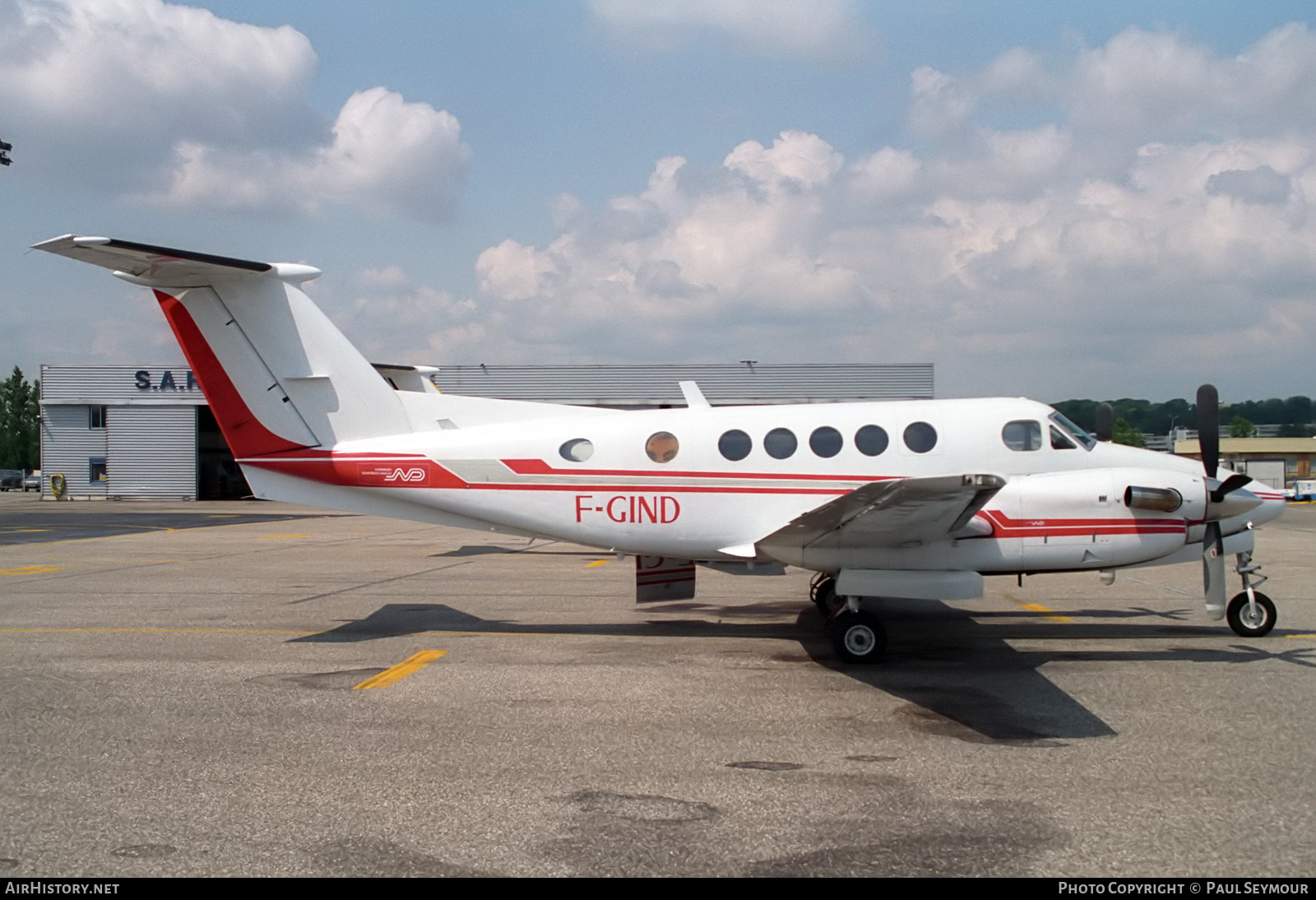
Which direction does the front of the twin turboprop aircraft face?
to the viewer's right
